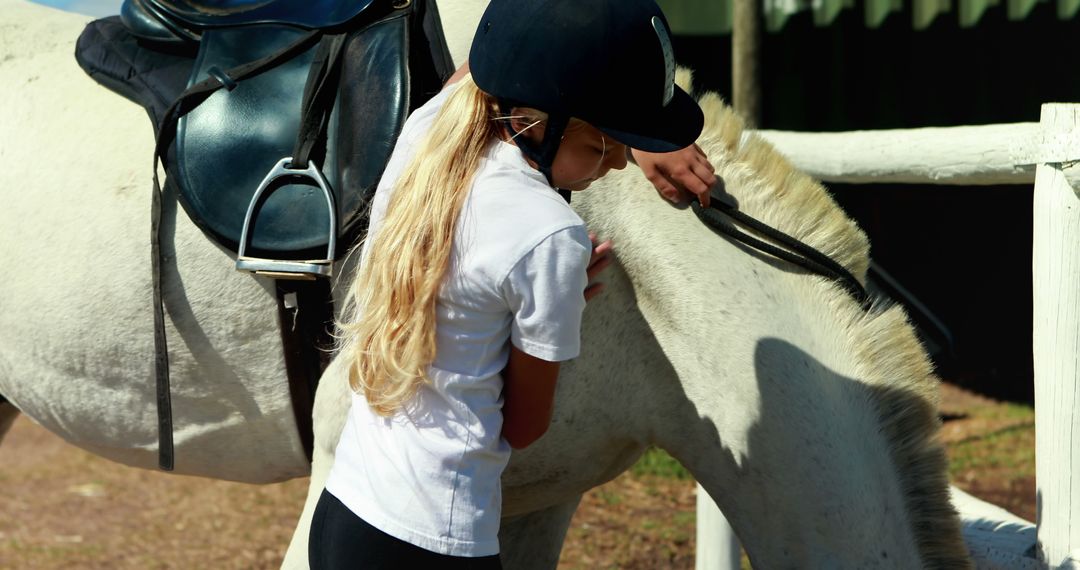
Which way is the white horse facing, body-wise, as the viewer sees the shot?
to the viewer's right

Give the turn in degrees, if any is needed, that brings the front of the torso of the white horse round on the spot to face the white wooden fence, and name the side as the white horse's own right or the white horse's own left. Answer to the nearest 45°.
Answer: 0° — it already faces it

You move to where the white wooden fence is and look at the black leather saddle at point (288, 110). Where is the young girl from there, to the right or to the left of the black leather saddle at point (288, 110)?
left

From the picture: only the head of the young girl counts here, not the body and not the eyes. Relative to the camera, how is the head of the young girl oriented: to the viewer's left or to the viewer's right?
to the viewer's right

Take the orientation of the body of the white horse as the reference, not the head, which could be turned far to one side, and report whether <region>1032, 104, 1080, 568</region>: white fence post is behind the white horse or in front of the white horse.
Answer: in front
